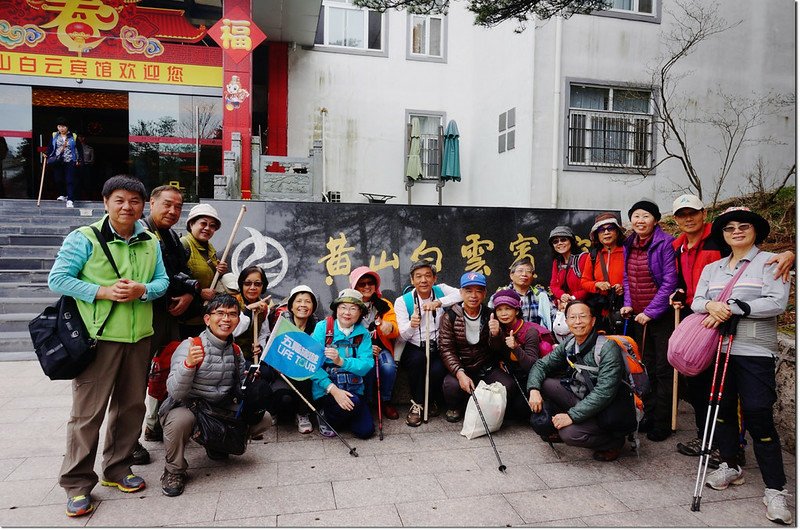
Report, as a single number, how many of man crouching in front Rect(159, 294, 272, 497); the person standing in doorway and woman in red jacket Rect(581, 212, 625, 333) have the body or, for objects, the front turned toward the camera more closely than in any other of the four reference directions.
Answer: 3

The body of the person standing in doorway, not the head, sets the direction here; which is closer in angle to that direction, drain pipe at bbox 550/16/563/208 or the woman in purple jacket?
the woman in purple jacket

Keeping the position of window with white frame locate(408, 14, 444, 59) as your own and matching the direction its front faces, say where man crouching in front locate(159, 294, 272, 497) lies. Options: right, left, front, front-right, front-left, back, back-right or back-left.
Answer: front

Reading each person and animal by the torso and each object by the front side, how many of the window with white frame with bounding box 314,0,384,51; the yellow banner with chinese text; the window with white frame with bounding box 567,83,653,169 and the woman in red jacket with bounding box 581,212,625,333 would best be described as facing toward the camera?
4

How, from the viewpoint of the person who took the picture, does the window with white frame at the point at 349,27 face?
facing the viewer

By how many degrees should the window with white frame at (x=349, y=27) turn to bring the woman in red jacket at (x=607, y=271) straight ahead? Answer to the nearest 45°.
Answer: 0° — it already faces them

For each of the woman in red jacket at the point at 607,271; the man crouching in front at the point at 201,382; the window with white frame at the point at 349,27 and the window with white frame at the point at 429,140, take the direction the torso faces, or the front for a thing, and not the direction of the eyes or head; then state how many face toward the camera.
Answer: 4

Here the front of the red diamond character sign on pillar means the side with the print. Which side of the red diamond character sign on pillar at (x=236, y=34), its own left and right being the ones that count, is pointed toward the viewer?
front

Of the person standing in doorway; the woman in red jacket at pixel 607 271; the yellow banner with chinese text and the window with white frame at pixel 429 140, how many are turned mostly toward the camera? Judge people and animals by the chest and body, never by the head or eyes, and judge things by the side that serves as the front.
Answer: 4

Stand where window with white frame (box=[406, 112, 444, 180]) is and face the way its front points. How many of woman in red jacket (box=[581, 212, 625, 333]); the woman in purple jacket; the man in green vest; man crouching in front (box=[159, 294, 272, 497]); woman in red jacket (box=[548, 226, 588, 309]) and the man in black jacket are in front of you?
6

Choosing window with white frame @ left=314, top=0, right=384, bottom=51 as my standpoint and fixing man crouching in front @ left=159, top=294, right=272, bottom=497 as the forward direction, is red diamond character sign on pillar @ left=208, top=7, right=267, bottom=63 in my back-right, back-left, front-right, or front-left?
front-right
